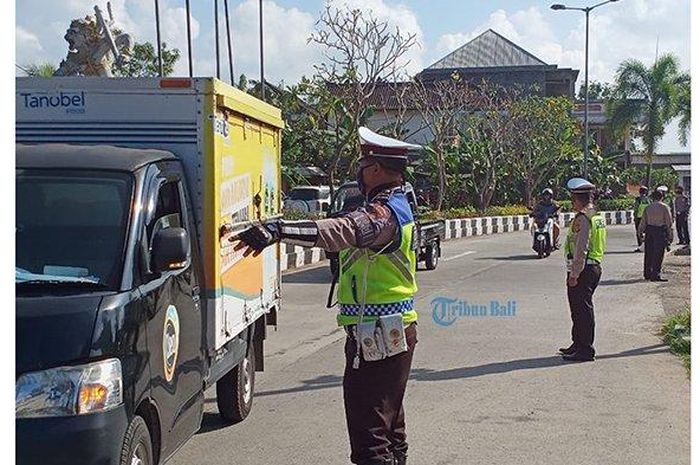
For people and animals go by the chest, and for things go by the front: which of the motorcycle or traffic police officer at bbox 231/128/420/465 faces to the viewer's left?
the traffic police officer

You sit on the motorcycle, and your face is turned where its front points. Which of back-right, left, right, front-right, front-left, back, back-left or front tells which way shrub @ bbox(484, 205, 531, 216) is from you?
back

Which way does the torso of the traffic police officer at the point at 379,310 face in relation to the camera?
to the viewer's left

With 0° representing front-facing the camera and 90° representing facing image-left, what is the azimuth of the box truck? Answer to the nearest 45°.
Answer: approximately 45°

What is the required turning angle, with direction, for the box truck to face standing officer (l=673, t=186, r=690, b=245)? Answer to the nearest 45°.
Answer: approximately 180°

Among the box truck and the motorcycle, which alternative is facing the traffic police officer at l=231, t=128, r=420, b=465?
the motorcycle

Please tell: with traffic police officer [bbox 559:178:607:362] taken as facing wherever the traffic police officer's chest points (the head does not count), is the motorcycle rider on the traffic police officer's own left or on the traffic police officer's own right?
on the traffic police officer's own right

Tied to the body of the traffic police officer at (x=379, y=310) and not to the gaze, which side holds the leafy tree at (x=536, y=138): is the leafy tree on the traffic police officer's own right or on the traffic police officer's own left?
on the traffic police officer's own right

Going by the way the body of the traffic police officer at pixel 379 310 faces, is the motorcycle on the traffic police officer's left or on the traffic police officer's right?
on the traffic police officer's right

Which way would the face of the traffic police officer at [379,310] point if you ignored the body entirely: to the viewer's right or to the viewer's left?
to the viewer's left

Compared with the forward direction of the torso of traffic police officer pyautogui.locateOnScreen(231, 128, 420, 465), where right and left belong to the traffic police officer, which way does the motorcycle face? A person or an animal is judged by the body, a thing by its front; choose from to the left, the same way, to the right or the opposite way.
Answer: to the left

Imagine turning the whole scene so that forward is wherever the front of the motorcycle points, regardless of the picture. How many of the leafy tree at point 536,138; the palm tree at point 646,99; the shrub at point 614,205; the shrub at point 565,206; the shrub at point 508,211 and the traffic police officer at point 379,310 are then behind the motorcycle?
5

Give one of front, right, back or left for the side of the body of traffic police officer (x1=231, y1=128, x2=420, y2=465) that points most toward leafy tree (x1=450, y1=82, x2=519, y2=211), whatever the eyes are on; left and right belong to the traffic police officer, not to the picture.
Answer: right
